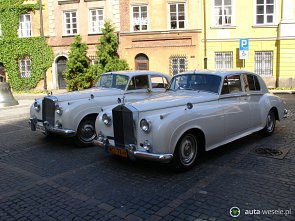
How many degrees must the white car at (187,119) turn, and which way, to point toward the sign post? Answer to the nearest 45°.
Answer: approximately 135° to its right

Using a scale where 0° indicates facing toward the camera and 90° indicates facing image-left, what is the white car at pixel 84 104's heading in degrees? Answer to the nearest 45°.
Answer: approximately 45°

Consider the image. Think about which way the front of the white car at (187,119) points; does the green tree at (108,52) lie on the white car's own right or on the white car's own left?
on the white car's own right

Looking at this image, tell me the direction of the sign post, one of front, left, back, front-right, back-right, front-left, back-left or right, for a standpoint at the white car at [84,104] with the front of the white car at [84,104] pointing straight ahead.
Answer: back

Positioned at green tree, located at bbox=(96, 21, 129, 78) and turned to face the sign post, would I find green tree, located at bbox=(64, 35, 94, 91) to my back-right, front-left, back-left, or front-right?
back-right

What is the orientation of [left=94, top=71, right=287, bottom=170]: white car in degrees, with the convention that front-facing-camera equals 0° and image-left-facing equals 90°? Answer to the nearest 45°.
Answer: approximately 45°

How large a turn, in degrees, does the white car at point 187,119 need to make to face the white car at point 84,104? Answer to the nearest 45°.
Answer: approximately 90° to its right

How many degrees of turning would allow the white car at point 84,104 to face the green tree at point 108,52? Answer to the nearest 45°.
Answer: approximately 135° to its right
